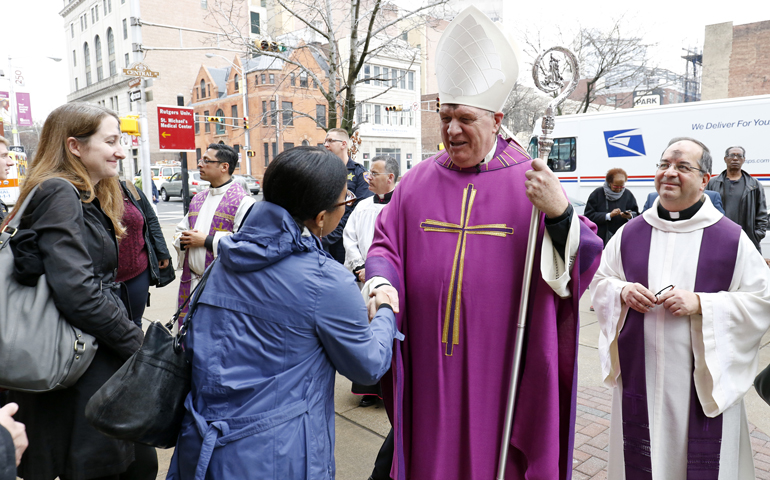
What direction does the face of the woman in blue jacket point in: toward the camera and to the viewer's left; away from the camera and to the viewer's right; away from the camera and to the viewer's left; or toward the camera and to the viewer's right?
away from the camera and to the viewer's right

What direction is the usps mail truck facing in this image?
to the viewer's left

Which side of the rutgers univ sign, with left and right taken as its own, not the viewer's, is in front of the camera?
front

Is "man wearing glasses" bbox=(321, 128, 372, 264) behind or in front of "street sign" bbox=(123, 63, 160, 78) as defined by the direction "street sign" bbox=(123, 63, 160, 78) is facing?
in front

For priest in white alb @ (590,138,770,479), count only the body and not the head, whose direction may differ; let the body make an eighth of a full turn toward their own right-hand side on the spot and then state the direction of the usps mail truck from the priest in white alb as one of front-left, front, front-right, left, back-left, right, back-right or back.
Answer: back-right

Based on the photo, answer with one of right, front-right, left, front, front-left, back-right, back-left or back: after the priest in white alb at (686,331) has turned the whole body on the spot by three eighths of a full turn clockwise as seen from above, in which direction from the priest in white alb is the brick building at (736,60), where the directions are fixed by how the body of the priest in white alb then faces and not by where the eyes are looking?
front-right

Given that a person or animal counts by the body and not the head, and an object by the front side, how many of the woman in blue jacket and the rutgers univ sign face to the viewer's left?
0

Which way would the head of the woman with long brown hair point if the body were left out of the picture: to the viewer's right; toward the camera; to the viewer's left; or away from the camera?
to the viewer's right

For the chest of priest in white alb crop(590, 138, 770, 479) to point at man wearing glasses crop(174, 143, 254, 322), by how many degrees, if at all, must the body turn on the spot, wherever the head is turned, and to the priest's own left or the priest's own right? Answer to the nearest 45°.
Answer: approximately 90° to the priest's own right

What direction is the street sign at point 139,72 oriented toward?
toward the camera

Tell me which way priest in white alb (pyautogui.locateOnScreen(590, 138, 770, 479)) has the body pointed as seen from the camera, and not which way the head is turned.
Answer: toward the camera

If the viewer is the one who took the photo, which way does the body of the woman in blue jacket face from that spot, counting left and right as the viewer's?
facing away from the viewer and to the right of the viewer

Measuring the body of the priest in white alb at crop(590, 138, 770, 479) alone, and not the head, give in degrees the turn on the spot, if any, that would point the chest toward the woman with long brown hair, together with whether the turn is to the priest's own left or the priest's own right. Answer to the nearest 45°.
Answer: approximately 45° to the priest's own right
